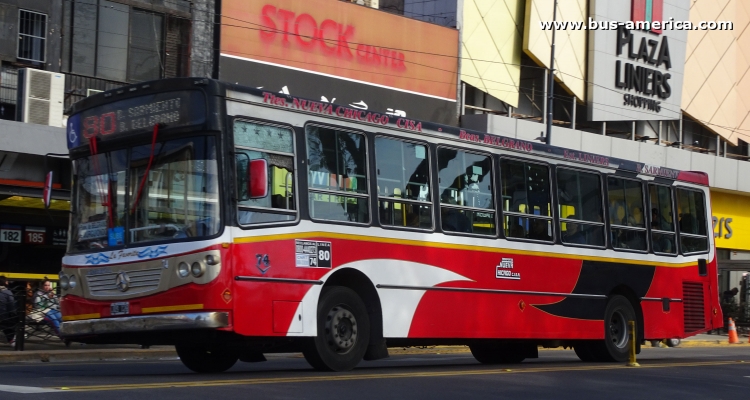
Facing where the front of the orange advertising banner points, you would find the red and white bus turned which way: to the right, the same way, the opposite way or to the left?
to the right

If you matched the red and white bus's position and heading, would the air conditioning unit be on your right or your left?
on your right

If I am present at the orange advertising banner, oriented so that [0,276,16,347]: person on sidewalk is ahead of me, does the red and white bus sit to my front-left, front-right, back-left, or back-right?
front-left

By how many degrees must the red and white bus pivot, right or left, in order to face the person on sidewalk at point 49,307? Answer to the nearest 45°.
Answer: approximately 90° to its right

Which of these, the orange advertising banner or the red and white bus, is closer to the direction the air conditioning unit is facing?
the red and white bus

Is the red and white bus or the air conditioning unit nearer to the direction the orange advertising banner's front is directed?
the red and white bus

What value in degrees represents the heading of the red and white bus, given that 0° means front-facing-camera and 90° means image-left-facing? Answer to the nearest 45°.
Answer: approximately 45°

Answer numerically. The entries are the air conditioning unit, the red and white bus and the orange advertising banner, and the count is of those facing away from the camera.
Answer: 0

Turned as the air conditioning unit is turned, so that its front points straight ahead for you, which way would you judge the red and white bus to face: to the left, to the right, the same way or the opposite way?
to the right

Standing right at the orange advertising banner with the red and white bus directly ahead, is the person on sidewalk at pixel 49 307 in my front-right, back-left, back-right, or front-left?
front-right

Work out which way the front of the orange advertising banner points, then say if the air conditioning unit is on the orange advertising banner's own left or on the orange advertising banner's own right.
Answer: on the orange advertising banner's own right

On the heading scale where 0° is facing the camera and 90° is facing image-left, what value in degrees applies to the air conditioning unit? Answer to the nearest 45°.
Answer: approximately 315°

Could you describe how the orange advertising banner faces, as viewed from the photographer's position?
facing the viewer and to the right of the viewer

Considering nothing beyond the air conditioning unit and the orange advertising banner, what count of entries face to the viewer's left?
0

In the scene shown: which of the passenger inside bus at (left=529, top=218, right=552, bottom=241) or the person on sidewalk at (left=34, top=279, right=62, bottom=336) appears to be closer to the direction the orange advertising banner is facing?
the passenger inside bus
